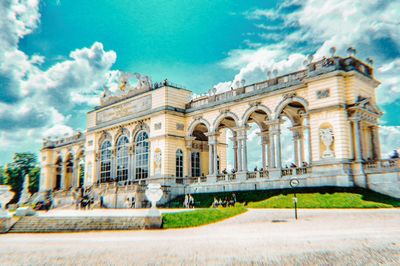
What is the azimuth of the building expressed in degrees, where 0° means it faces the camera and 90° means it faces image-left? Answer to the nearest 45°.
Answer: approximately 45°

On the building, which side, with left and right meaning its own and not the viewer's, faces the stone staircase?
front
